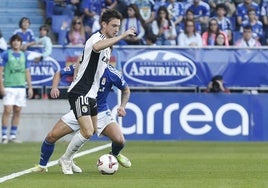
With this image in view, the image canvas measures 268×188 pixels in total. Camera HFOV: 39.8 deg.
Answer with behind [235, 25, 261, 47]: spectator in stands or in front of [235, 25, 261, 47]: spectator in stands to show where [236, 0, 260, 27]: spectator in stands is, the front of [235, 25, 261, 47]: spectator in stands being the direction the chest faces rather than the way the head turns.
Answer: behind

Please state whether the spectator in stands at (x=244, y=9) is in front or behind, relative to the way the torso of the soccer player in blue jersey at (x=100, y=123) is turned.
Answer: behind

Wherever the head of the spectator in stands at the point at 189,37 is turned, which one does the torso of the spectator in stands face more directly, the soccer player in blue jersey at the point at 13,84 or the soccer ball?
the soccer ball

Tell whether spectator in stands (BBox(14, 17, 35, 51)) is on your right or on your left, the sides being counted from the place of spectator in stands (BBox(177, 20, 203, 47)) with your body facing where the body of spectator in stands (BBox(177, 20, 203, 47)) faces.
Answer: on your right

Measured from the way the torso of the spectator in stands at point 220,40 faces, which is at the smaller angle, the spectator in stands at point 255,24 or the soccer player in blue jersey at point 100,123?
the soccer player in blue jersey

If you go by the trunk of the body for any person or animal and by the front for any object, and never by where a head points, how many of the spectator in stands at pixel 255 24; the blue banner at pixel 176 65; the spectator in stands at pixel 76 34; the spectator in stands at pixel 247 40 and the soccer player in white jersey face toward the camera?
4
